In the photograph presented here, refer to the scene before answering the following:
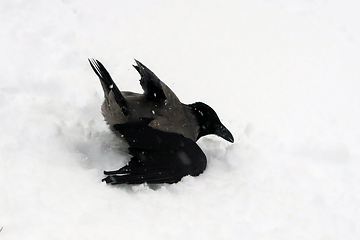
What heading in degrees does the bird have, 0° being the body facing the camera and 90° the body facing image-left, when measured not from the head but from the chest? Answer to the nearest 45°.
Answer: approximately 270°
